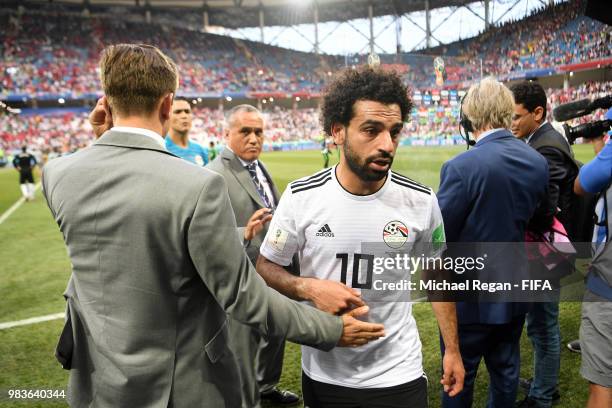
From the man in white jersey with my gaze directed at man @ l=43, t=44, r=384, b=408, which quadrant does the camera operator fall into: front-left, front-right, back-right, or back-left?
back-left

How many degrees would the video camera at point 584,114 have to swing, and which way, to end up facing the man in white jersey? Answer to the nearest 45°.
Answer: approximately 45° to its left

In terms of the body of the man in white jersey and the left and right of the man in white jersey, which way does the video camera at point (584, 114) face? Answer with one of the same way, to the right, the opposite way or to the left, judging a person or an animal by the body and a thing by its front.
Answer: to the right

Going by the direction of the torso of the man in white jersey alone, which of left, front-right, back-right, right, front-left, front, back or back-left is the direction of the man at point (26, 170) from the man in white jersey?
back-right

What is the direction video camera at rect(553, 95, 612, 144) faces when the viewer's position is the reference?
facing to the left of the viewer

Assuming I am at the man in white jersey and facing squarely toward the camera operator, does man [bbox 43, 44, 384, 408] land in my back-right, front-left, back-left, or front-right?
back-right

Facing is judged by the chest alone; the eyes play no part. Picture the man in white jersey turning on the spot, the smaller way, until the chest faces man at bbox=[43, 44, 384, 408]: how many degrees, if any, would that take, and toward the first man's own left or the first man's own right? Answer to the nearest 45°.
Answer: approximately 45° to the first man's own right

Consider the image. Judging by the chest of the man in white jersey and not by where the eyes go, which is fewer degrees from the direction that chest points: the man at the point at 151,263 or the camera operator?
the man

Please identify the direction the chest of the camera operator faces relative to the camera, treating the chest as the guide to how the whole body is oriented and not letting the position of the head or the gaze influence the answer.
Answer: to the viewer's left
